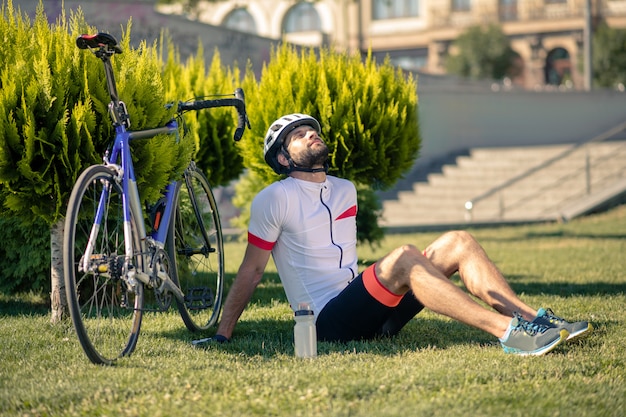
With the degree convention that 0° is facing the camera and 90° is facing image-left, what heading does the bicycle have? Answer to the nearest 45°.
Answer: approximately 225°

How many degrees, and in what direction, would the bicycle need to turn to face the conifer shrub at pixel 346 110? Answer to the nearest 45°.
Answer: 0° — it already faces it

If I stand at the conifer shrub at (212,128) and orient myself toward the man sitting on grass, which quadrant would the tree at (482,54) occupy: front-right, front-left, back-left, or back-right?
back-left

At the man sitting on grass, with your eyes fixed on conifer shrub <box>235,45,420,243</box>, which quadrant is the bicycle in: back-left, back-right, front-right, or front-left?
back-left

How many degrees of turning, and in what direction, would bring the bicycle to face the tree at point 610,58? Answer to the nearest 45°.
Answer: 0° — it already faces it

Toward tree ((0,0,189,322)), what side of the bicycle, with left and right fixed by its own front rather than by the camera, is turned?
left

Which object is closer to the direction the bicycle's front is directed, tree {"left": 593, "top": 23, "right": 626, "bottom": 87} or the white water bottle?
the tree

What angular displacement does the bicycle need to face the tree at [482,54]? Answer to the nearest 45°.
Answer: approximately 45° to its left
